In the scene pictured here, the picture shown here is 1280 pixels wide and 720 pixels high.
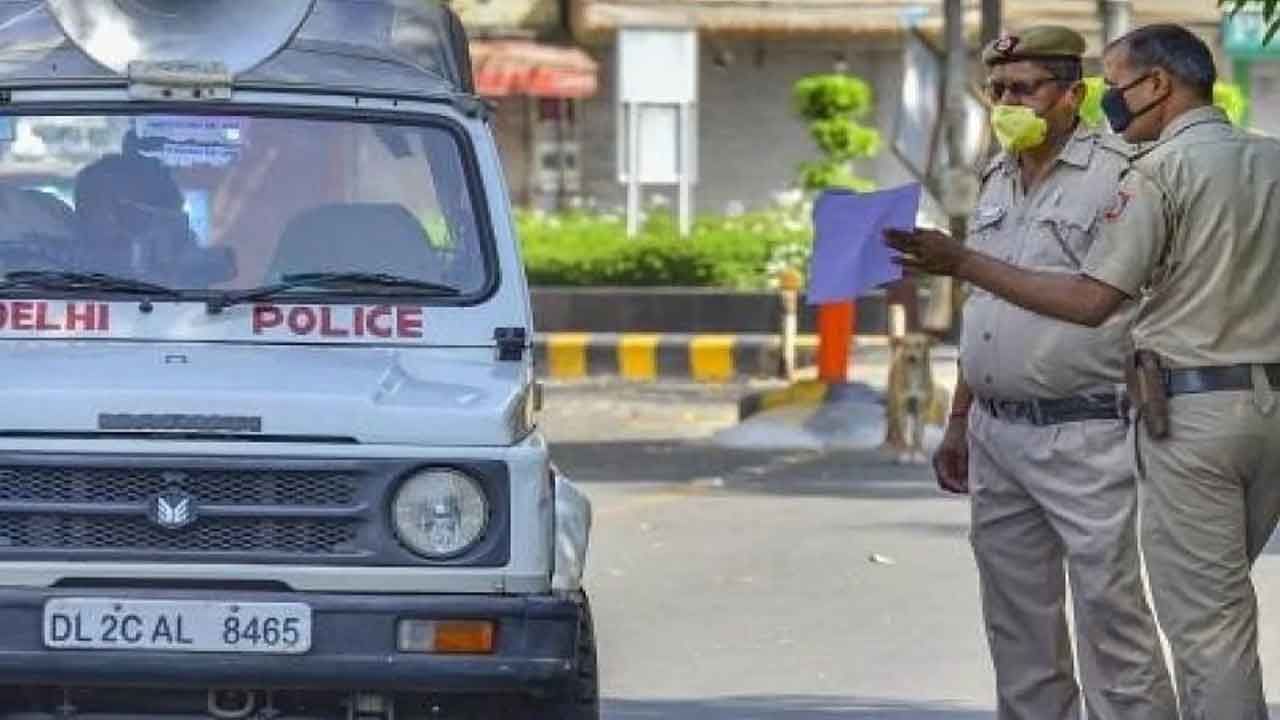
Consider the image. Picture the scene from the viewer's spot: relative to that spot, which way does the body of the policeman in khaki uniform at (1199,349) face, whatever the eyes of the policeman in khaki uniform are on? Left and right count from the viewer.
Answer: facing away from the viewer and to the left of the viewer

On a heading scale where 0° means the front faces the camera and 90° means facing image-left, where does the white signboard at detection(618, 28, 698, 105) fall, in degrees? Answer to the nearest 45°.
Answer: approximately 0°

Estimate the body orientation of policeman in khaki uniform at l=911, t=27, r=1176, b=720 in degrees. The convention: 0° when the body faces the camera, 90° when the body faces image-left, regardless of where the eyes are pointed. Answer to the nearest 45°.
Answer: approximately 45°

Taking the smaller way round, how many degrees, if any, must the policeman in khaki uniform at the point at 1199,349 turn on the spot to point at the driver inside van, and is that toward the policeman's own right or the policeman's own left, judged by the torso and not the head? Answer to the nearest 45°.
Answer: approximately 45° to the policeman's own left

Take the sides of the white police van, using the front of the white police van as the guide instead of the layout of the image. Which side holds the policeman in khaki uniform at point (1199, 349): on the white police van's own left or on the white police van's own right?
on the white police van's own left

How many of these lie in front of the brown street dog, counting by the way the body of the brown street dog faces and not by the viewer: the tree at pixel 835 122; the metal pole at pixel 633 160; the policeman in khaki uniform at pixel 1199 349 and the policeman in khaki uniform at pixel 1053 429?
2

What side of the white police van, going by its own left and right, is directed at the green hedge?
back

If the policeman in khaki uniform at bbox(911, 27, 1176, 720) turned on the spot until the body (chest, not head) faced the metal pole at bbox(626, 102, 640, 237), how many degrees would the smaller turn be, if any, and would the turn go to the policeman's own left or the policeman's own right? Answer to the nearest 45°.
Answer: approximately 135° to the policeman's own right
